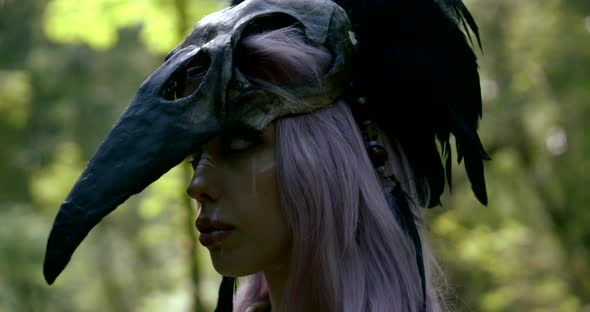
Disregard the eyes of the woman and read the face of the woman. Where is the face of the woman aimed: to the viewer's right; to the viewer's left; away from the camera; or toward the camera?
to the viewer's left

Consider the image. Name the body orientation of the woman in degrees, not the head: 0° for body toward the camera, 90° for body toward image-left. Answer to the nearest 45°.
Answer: approximately 90°
